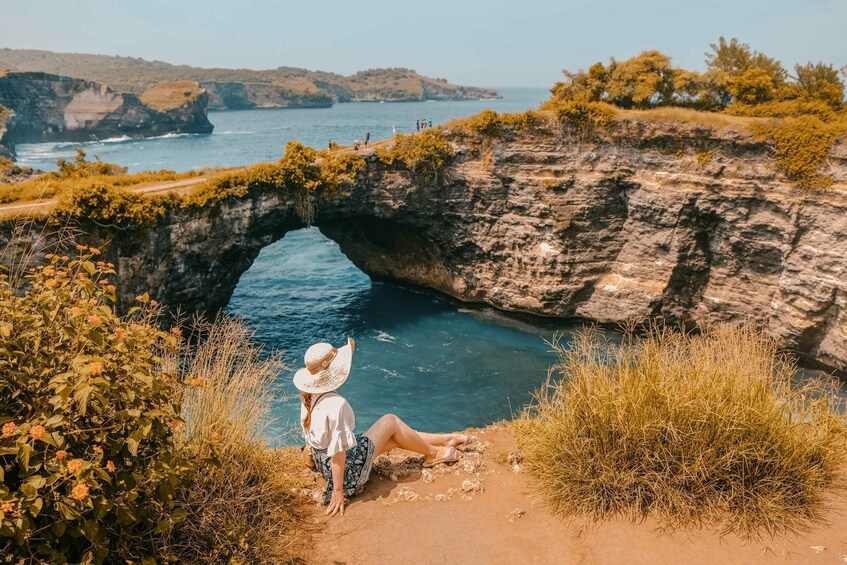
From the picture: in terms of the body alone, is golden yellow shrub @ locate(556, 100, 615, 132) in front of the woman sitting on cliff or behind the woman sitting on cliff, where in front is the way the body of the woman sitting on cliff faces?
in front

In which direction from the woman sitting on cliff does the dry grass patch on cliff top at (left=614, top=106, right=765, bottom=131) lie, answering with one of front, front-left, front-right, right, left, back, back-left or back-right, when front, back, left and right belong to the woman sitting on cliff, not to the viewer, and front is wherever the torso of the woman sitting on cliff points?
front

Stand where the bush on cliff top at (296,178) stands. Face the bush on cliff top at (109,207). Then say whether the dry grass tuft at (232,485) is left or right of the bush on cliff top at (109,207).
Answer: left

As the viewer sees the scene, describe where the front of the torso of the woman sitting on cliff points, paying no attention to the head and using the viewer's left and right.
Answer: facing away from the viewer and to the right of the viewer

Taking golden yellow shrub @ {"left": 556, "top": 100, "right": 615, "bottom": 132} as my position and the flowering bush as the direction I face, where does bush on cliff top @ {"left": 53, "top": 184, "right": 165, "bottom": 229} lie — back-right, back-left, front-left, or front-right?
front-right

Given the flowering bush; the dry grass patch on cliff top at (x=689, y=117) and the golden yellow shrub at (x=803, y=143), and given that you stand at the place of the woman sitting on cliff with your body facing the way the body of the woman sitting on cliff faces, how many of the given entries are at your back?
1

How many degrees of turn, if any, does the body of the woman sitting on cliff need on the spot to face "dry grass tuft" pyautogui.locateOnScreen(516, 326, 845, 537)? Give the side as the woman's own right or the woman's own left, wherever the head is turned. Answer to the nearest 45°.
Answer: approximately 45° to the woman's own right

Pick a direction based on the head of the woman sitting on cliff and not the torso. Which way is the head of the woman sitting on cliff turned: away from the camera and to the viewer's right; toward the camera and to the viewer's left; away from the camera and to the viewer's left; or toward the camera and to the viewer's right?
away from the camera and to the viewer's right

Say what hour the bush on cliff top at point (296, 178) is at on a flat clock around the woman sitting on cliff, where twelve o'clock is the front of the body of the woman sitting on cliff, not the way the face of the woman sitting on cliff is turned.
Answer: The bush on cliff top is roughly at 10 o'clock from the woman sitting on cliff.

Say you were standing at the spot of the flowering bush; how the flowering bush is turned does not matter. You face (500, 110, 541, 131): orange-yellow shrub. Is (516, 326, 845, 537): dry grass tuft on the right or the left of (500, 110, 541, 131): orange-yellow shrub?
right

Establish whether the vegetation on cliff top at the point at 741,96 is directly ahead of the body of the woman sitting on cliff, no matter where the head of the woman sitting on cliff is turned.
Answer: yes

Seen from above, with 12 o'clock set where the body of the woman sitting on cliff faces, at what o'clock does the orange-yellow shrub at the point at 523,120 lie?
The orange-yellow shrub is roughly at 11 o'clock from the woman sitting on cliff.

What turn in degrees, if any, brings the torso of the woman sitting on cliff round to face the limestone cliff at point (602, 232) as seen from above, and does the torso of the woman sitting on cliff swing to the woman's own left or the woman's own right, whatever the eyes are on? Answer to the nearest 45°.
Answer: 0° — they already face it
